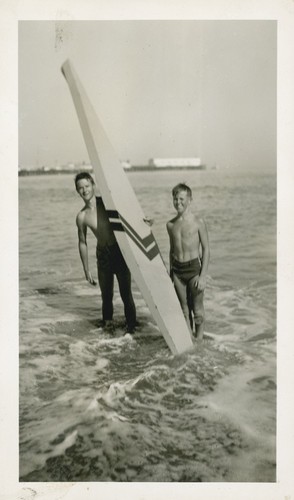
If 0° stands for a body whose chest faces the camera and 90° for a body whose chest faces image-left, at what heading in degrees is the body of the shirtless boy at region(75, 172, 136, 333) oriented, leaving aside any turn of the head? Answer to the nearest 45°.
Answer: approximately 0°
